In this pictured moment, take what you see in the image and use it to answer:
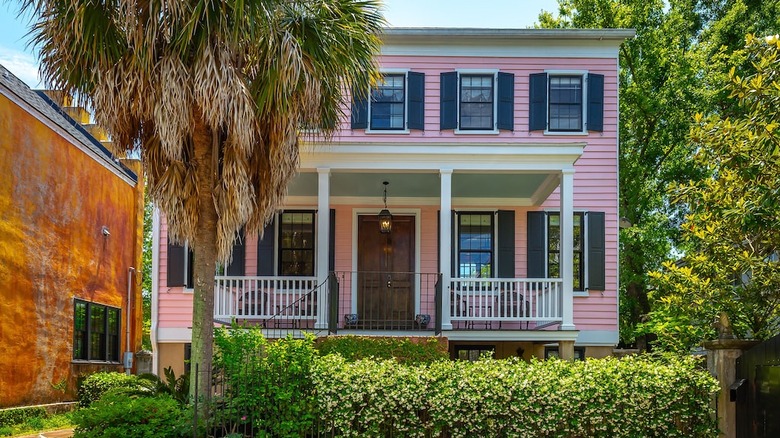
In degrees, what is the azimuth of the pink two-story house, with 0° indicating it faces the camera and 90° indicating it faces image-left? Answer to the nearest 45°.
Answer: approximately 0°

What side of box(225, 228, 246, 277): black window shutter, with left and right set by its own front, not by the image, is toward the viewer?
front

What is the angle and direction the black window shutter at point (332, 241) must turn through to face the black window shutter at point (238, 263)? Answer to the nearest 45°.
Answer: approximately 90° to its right

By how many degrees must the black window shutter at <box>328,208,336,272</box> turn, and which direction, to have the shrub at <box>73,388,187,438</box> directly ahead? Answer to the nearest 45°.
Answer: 0° — it already faces it

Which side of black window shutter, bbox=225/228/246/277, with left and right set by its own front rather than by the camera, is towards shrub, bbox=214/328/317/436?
front

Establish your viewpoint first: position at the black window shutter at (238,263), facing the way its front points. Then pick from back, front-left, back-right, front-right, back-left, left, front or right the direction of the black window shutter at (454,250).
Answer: left

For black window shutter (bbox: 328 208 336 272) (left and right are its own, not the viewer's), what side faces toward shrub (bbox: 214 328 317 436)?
front

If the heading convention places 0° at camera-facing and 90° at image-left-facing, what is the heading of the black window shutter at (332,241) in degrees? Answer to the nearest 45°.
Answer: approximately 0°

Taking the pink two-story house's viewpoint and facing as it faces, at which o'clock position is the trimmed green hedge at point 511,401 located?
The trimmed green hedge is roughly at 12 o'clock from the pink two-story house.

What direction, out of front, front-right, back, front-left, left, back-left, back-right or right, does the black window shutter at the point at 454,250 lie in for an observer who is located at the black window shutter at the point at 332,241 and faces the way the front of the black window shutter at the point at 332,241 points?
left

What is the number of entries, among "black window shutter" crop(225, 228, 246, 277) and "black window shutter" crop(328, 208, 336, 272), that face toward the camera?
2

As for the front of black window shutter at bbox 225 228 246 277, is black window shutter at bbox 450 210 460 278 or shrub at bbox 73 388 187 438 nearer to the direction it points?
the shrub
